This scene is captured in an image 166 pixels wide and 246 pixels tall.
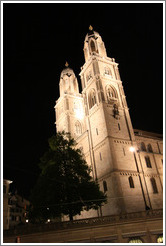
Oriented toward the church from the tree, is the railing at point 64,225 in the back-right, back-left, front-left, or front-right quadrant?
back-right

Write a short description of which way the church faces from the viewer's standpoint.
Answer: facing the viewer and to the left of the viewer

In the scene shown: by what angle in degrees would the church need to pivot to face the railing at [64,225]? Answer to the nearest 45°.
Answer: approximately 45° to its left

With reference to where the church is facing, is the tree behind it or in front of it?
in front
